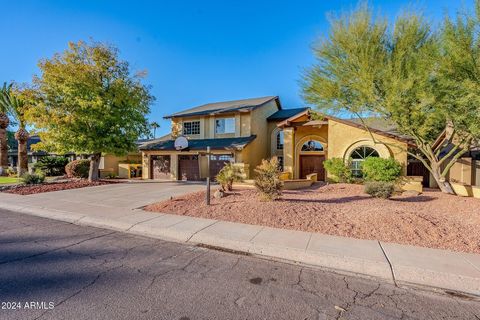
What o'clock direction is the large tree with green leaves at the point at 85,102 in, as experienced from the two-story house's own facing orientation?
The large tree with green leaves is roughly at 2 o'clock from the two-story house.

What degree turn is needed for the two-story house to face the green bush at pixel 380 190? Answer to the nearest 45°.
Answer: approximately 45° to its left

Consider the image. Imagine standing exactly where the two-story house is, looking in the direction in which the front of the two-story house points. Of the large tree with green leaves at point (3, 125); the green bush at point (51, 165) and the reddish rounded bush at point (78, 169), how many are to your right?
3

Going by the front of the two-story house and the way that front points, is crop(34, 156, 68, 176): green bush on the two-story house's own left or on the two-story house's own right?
on the two-story house's own right

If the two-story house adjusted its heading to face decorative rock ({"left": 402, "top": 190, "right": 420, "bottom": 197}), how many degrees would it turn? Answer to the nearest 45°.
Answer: approximately 45° to its left

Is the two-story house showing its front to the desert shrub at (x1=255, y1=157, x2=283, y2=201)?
yes

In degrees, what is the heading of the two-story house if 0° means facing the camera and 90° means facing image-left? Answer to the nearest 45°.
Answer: approximately 0°

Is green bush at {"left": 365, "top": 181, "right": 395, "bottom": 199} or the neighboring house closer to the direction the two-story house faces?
the green bush

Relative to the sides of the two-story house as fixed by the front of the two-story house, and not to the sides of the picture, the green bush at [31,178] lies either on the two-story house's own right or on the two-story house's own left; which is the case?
on the two-story house's own right
